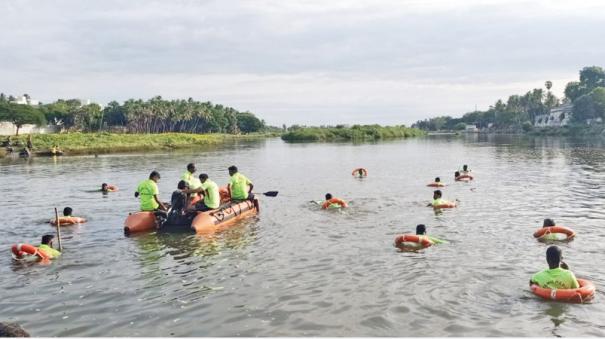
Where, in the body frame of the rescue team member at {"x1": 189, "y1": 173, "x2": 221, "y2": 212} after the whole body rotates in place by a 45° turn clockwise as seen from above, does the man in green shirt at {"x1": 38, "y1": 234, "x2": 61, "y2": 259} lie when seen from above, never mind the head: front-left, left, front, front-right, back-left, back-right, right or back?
back-left

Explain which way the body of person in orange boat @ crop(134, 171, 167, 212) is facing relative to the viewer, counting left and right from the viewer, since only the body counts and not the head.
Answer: facing away from the viewer and to the right of the viewer

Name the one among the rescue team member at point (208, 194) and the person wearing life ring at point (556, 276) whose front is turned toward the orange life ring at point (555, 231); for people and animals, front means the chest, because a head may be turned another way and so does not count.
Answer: the person wearing life ring

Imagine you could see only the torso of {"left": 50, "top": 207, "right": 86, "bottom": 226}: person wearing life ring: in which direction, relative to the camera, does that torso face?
away from the camera

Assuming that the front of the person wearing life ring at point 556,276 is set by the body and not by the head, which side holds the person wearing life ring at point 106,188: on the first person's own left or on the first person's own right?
on the first person's own left

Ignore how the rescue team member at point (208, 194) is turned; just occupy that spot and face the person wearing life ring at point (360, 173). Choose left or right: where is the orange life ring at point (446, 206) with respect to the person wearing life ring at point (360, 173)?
right

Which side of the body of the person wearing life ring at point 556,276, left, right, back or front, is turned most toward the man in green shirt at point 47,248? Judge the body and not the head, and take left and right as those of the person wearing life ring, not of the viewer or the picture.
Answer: left

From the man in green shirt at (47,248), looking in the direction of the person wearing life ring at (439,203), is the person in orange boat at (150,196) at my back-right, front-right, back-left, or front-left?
front-left

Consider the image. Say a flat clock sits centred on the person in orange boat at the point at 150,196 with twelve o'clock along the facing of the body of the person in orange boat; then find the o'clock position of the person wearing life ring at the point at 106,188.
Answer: The person wearing life ring is roughly at 10 o'clock from the person in orange boat.

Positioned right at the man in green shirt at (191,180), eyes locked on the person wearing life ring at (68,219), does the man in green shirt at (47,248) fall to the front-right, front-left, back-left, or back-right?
front-left

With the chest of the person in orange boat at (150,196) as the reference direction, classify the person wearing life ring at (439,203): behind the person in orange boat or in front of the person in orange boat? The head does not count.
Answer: in front

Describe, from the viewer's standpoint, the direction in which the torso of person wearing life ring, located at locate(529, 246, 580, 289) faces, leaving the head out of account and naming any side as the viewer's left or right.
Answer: facing away from the viewer

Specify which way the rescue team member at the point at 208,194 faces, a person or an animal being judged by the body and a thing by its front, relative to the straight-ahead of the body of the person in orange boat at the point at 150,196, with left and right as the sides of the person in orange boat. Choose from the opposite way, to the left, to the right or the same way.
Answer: to the left

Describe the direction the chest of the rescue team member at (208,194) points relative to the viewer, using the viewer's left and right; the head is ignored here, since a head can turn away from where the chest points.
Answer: facing away from the viewer and to the left of the viewer

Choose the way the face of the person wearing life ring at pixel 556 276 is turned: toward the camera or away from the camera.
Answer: away from the camera
